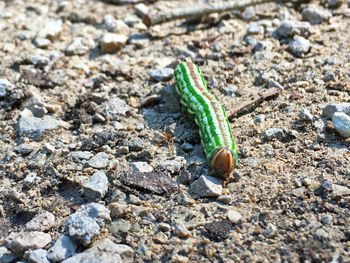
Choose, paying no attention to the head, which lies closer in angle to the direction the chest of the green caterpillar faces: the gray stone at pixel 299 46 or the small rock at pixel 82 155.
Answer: the small rock

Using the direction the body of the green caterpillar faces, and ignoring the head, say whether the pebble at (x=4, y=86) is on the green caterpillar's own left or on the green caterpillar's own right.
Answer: on the green caterpillar's own right

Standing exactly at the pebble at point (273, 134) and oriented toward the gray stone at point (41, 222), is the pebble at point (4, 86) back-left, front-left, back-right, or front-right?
front-right

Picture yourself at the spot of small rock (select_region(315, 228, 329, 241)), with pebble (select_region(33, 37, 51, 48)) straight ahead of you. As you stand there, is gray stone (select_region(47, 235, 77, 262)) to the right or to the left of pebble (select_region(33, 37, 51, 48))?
left

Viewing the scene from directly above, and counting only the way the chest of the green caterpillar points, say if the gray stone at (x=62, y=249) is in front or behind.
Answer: in front

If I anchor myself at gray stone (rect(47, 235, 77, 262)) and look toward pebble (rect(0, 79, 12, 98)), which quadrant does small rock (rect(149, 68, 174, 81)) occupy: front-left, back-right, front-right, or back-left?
front-right

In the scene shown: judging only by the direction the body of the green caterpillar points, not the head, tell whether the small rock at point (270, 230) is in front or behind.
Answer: in front

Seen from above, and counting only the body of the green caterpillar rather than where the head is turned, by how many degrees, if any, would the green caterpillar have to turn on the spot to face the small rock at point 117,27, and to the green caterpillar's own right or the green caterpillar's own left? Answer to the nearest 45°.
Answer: approximately 135° to the green caterpillar's own right

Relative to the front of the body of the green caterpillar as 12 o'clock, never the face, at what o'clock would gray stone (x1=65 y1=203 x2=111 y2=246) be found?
The gray stone is roughly at 1 o'clock from the green caterpillar.

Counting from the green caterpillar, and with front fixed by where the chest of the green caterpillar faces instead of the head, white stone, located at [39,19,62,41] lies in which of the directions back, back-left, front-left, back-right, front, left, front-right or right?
back-right

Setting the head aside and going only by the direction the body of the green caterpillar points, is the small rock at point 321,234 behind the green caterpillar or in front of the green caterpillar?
in front

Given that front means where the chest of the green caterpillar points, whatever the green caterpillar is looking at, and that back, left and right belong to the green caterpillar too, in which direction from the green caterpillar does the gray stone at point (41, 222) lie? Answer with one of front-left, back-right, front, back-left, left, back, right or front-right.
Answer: front-right

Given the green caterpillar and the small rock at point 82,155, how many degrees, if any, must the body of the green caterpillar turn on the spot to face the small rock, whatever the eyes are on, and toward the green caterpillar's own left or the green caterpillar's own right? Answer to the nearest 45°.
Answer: approximately 90° to the green caterpillar's own right

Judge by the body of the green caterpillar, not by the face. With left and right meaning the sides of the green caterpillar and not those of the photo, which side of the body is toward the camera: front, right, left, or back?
front

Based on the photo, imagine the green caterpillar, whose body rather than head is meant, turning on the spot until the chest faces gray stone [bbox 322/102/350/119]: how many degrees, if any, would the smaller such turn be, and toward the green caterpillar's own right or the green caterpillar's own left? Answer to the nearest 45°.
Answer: approximately 90° to the green caterpillar's own left

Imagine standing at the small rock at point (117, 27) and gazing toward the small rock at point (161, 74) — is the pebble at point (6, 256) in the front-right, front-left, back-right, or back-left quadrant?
front-right
